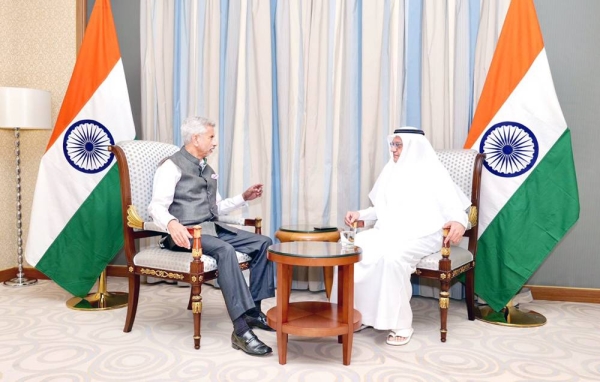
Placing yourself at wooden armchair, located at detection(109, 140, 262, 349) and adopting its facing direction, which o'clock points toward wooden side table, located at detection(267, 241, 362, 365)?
The wooden side table is roughly at 12 o'clock from the wooden armchair.

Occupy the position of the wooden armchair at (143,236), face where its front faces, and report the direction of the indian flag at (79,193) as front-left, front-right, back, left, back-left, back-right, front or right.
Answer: back

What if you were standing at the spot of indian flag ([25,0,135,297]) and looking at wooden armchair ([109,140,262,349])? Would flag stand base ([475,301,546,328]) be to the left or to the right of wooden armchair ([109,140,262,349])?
left

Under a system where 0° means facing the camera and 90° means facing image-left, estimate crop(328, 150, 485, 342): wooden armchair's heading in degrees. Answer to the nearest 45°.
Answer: approximately 45°

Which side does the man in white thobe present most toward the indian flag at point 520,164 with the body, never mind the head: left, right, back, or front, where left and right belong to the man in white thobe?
back

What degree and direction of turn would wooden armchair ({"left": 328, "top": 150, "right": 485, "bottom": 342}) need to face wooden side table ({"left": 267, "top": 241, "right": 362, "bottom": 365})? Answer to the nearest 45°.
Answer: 0° — it already faces it
